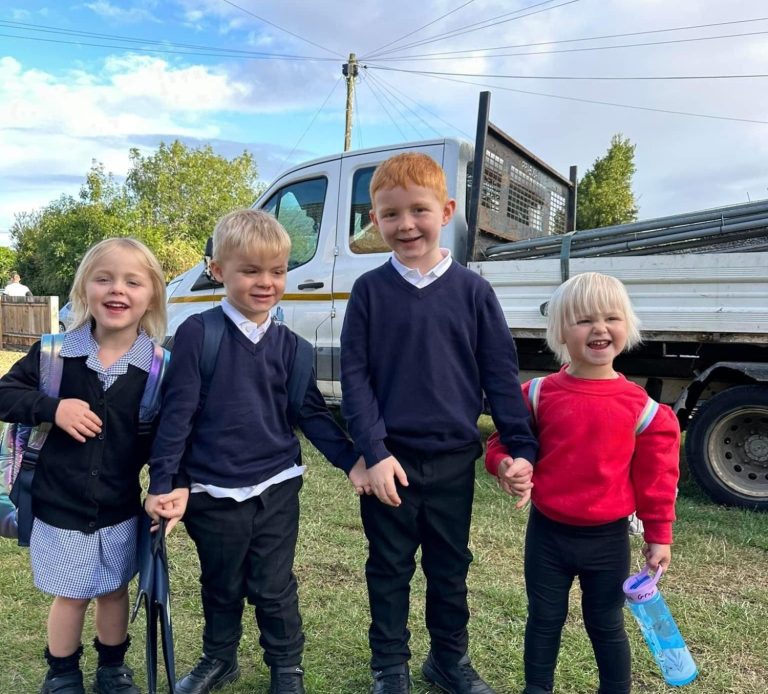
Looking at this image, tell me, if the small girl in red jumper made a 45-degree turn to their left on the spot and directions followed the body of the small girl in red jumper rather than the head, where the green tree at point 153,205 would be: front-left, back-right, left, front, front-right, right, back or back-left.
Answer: back

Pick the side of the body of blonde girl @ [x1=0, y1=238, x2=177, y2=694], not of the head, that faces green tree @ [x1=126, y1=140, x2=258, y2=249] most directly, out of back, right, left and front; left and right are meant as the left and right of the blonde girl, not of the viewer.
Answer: back

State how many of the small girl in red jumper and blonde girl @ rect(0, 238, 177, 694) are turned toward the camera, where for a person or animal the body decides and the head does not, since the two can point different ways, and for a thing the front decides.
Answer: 2

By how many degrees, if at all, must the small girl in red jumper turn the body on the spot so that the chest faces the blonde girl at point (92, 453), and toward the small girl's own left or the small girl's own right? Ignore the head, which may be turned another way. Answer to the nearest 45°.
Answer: approximately 90° to the small girl's own right

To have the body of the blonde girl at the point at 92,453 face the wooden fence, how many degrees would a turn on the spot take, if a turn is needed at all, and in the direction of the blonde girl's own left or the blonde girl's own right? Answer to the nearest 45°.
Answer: approximately 180°

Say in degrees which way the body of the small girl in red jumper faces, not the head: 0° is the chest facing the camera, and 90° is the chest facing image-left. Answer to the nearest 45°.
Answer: approximately 0°

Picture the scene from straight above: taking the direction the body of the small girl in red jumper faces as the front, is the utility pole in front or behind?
behind

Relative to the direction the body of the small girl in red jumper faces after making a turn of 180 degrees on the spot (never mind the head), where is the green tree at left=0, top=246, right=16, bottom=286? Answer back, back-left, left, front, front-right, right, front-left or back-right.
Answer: front-left

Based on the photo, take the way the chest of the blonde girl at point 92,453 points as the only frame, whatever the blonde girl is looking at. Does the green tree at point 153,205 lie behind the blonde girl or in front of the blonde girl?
behind

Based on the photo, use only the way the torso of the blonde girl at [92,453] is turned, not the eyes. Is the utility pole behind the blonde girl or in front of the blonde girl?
behind
